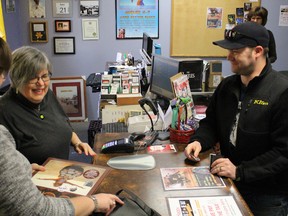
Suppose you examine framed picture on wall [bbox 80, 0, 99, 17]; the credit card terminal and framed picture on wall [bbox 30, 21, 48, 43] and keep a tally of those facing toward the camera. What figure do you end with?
2

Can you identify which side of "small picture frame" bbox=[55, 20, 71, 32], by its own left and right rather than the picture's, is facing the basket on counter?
front

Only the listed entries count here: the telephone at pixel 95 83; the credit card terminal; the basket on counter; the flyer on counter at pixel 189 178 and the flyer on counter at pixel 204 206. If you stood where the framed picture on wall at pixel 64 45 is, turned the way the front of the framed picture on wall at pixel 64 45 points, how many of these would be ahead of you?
5

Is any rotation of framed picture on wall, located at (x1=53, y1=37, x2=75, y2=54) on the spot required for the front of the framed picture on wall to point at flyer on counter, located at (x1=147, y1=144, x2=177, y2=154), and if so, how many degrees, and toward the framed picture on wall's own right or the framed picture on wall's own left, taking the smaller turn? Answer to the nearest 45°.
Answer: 0° — it already faces it

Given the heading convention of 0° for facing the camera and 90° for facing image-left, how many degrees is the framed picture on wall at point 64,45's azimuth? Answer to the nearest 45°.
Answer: approximately 0°

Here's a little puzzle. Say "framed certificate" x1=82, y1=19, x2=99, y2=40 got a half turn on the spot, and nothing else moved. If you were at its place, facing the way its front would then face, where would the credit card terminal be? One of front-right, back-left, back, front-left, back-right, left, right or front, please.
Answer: back

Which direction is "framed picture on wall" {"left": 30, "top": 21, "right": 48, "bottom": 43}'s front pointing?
toward the camera

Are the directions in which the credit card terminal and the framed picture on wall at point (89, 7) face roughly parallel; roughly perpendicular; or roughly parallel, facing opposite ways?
roughly perpendicular

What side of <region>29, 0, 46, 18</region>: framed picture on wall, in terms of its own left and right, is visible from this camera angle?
front

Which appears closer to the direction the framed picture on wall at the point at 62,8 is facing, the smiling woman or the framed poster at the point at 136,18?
the smiling woman

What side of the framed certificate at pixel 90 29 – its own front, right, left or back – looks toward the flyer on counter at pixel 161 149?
front

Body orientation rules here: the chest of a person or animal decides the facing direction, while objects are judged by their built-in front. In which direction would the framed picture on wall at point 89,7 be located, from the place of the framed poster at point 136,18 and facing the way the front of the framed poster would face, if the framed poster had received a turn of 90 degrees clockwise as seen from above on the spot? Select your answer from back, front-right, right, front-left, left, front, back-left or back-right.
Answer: front

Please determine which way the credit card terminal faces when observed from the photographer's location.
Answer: facing to the left of the viewer

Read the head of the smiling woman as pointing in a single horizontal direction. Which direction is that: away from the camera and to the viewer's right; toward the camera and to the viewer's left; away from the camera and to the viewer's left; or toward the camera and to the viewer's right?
toward the camera and to the viewer's right

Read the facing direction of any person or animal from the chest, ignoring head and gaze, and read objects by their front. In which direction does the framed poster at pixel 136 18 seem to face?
toward the camera

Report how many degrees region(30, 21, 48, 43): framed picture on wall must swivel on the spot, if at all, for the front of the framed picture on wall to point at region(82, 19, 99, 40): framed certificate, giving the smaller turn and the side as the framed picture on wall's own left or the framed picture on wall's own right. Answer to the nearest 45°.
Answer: approximately 90° to the framed picture on wall's own left

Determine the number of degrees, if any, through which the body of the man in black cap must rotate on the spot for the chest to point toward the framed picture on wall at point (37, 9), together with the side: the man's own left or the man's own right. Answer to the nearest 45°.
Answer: approximately 90° to the man's own right
